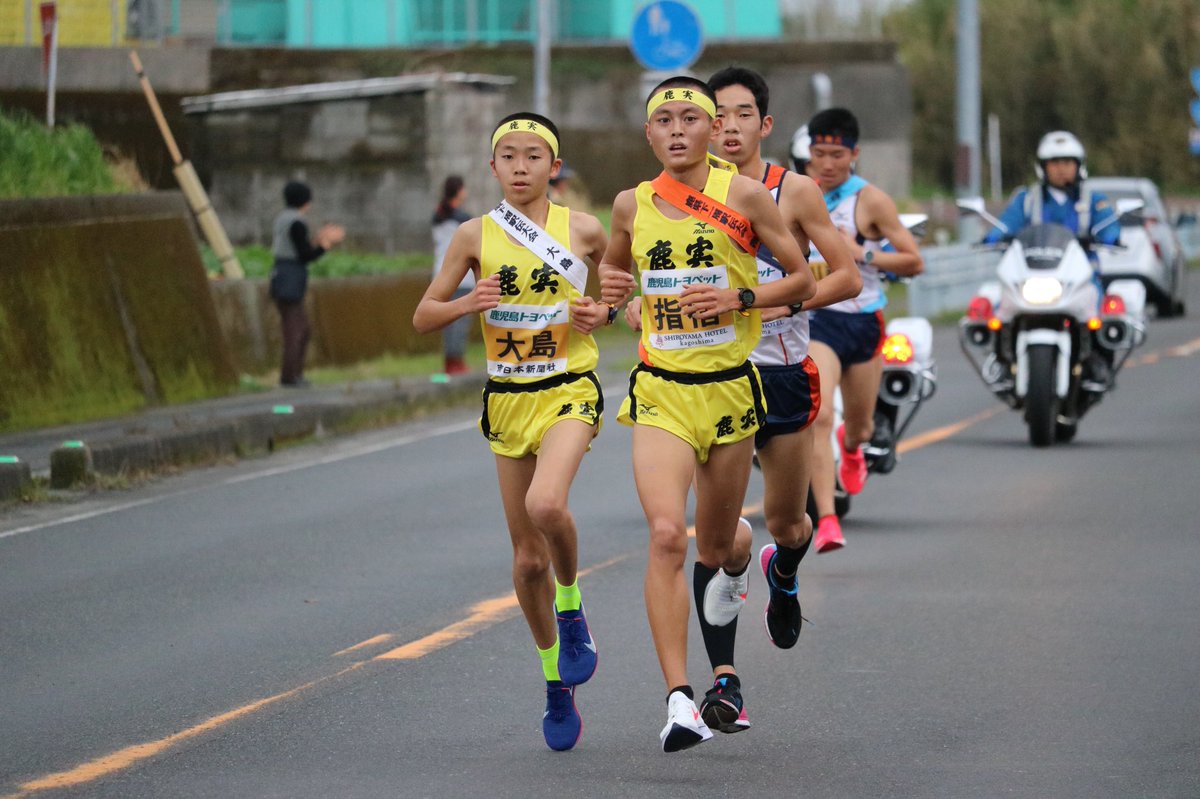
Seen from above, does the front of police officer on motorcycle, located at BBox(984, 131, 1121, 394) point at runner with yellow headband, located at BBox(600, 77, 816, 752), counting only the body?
yes

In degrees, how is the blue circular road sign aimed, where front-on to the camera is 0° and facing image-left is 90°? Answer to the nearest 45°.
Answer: approximately 0°

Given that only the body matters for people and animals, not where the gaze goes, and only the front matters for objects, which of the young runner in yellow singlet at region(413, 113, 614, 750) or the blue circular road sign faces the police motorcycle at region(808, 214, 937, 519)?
the blue circular road sign

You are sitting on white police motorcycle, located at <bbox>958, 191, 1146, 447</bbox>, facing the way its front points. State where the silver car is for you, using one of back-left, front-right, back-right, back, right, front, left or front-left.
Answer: back

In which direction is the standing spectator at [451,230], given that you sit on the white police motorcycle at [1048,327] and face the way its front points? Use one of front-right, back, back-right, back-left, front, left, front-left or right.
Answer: back-right

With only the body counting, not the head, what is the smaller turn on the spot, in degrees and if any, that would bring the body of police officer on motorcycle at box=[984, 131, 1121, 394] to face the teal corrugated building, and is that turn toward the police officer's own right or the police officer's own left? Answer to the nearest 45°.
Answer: approximately 135° to the police officer's own right
